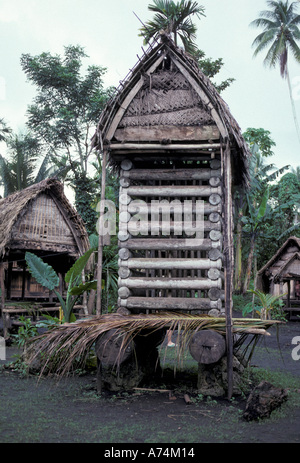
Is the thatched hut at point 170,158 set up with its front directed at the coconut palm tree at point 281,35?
no

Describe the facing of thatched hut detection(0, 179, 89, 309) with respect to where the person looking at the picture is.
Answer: facing the viewer and to the right of the viewer

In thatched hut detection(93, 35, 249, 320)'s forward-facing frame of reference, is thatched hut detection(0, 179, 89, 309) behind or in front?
behind

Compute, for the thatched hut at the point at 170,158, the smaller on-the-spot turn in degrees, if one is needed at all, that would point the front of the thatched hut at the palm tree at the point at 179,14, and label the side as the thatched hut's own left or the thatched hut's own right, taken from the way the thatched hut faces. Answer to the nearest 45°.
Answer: approximately 180°

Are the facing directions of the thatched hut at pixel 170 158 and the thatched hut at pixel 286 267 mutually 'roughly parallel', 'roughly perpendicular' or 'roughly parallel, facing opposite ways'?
roughly parallel

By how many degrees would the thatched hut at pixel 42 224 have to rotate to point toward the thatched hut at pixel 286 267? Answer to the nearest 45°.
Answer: approximately 90° to its left

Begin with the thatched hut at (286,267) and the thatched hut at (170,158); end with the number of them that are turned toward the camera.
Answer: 2

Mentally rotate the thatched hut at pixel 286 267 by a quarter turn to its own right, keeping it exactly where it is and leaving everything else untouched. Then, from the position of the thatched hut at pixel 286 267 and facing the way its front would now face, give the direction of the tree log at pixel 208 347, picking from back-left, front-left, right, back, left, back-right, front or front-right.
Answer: left

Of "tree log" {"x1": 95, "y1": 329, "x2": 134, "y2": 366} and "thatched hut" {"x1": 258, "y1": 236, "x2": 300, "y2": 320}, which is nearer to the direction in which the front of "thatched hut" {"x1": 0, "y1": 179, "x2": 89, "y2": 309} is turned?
the tree log

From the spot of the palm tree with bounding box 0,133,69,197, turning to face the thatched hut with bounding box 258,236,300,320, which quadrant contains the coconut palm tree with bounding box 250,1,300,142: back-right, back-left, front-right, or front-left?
front-left

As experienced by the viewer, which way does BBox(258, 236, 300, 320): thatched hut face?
facing the viewer

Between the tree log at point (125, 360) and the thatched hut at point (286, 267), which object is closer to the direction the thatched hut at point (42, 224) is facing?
the tree log

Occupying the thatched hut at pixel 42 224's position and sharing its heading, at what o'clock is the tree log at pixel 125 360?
The tree log is roughly at 1 o'clock from the thatched hut.

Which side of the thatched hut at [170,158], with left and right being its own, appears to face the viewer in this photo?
front
